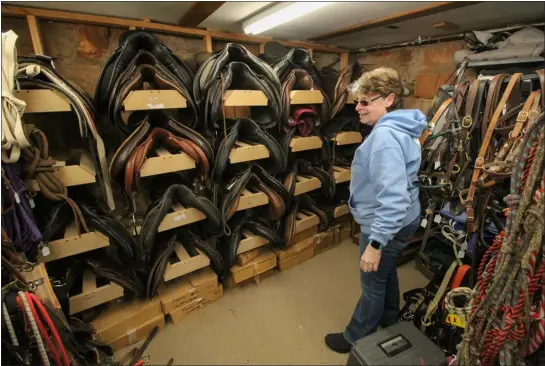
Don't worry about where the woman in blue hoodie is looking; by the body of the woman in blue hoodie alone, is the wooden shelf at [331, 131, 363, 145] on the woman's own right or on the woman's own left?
on the woman's own right

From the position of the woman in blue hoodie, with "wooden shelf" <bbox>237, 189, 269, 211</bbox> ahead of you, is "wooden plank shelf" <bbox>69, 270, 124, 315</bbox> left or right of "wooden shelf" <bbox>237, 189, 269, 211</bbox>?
left

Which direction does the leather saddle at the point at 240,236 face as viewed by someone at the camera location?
facing the viewer and to the right of the viewer

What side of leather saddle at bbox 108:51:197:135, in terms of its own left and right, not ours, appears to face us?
front

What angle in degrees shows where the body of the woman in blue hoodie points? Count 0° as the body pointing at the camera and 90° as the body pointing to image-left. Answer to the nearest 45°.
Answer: approximately 90°

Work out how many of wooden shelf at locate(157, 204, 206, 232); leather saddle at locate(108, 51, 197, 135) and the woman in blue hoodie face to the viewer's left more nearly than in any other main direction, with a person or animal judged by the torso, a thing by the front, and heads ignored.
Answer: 1

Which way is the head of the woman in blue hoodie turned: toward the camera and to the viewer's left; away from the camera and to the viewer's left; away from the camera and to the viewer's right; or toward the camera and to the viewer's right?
toward the camera and to the viewer's left

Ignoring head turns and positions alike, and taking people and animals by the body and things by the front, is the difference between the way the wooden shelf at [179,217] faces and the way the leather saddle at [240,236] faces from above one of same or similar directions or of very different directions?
same or similar directions
